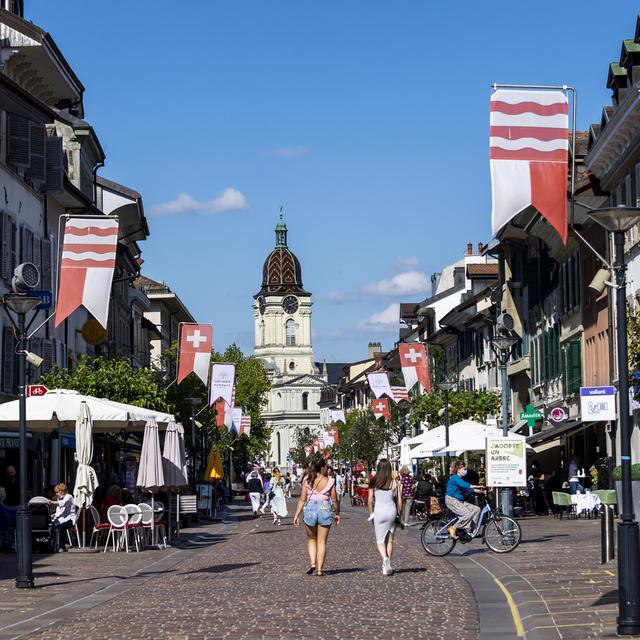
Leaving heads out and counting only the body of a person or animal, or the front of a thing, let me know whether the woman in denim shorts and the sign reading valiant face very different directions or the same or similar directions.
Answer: very different directions

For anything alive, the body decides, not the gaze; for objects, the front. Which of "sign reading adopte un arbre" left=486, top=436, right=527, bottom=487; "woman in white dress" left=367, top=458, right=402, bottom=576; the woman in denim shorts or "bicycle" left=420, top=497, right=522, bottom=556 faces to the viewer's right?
the bicycle

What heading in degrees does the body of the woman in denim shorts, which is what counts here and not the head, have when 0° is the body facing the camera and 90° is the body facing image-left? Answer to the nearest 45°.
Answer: approximately 180°

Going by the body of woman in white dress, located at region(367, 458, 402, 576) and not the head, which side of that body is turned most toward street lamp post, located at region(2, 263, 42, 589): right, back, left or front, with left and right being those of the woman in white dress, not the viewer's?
left

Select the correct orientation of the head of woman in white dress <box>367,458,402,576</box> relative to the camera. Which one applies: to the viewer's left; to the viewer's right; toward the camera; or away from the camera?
away from the camera

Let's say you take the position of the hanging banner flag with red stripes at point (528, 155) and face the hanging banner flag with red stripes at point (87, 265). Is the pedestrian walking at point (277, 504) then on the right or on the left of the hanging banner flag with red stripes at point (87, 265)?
right

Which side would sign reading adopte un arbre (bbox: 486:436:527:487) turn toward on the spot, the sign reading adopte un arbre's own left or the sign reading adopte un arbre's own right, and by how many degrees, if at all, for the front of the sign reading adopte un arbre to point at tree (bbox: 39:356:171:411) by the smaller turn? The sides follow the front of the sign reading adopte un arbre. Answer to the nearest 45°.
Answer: approximately 135° to the sign reading adopte un arbre's own right

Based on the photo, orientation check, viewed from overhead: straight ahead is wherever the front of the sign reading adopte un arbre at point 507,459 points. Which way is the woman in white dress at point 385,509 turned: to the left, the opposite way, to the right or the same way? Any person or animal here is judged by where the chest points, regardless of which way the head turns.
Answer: the opposite way

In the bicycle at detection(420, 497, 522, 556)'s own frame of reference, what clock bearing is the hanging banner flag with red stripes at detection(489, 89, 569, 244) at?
The hanging banner flag with red stripes is roughly at 3 o'clock from the bicycle.

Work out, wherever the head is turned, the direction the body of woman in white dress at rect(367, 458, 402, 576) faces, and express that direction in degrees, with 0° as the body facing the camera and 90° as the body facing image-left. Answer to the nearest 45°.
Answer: approximately 180°

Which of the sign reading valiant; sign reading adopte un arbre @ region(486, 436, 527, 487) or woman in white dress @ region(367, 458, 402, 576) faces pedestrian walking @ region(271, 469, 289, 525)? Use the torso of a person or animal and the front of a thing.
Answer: the woman in white dress

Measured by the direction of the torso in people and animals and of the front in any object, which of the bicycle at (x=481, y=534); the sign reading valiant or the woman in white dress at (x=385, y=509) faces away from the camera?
the woman in white dress

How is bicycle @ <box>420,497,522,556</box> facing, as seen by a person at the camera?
facing to the right of the viewer
